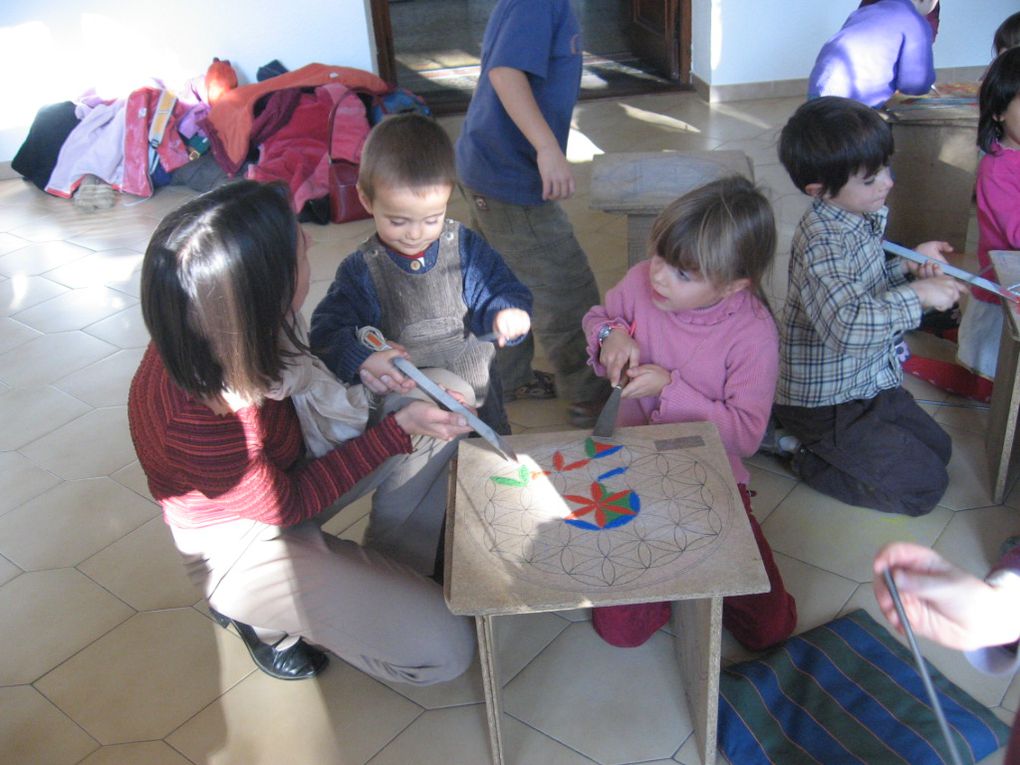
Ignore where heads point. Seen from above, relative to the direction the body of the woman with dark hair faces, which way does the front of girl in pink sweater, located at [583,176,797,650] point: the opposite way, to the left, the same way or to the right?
the opposite way

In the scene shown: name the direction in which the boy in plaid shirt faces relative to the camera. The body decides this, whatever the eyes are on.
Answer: to the viewer's right

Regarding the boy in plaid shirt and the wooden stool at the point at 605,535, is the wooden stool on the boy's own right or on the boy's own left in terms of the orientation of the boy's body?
on the boy's own right

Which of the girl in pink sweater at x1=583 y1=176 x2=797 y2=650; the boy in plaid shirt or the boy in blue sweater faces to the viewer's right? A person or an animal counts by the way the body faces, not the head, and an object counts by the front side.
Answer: the boy in plaid shirt

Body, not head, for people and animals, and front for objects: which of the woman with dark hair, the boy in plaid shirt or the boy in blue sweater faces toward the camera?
the boy in blue sweater

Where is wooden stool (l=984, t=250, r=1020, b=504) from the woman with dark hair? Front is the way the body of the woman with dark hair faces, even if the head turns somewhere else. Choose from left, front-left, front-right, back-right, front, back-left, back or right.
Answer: front

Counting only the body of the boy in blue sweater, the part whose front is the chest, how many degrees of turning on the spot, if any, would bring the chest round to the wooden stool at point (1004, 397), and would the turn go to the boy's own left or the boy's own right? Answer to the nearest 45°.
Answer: approximately 90° to the boy's own left

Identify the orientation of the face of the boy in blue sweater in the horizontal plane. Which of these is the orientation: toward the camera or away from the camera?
toward the camera

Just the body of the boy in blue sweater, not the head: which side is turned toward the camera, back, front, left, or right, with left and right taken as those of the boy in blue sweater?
front

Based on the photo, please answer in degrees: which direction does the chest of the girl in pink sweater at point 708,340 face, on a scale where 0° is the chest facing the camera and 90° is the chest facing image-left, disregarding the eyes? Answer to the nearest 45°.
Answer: approximately 45°

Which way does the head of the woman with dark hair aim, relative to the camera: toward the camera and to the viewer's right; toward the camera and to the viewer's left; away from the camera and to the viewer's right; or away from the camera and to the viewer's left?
away from the camera and to the viewer's right

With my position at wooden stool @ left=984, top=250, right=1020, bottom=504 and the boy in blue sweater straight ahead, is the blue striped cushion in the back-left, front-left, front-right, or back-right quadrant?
front-left

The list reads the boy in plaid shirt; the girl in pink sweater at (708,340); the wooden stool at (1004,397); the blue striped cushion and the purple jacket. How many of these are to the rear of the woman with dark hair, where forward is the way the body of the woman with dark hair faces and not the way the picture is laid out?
0

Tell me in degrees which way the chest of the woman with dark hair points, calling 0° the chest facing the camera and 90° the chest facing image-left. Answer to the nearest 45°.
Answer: approximately 270°

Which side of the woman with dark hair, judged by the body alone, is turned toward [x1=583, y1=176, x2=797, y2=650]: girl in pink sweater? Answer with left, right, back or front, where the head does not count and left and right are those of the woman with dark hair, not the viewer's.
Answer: front
